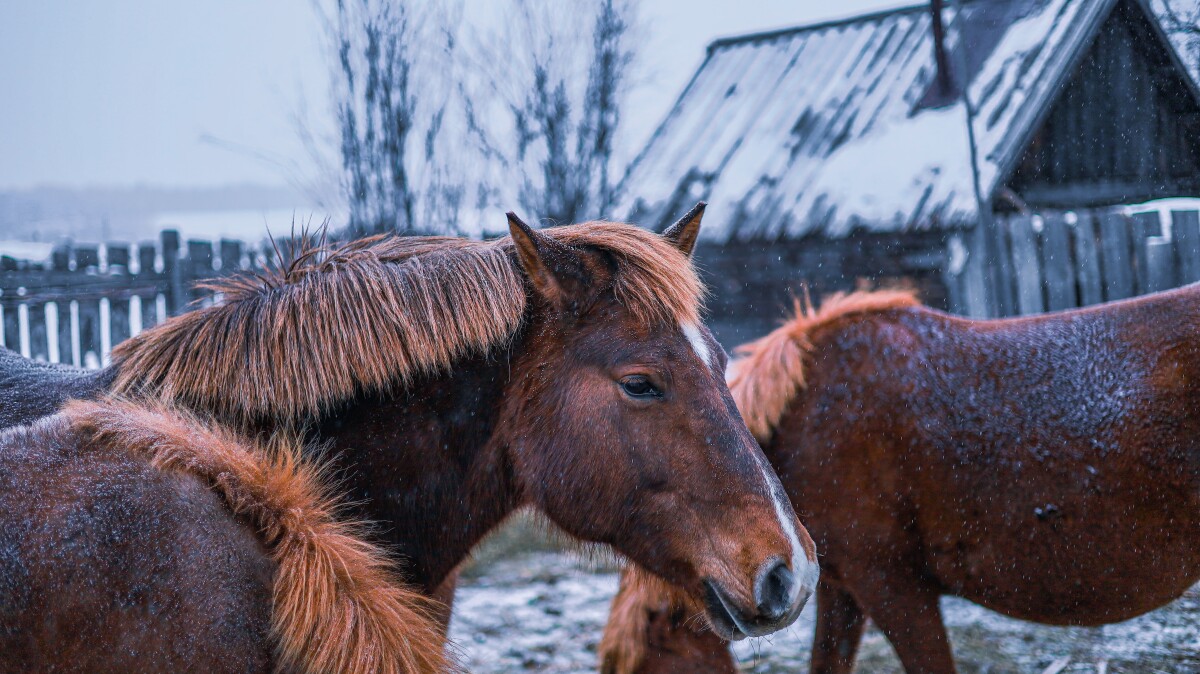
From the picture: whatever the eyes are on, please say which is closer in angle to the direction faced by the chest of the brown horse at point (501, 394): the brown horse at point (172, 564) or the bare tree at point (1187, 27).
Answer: the bare tree

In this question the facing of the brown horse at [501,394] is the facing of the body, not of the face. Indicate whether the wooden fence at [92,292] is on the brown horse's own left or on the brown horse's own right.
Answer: on the brown horse's own left

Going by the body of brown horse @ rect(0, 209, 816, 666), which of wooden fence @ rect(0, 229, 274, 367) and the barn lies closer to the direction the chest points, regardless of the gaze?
the barn

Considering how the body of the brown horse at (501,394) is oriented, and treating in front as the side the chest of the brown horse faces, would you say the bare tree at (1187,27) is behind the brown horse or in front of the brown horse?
in front

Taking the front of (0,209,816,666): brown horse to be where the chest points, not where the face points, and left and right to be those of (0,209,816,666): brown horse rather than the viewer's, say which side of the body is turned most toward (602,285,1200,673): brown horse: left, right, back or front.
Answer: front

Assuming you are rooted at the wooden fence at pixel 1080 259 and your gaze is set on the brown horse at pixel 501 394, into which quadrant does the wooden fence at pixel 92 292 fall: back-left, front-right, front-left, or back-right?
front-right

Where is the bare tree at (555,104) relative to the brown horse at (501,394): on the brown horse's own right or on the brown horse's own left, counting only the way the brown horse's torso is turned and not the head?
on the brown horse's own left

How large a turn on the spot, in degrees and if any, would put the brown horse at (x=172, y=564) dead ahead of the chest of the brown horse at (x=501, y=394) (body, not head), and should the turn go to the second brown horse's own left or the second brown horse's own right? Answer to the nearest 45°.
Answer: approximately 135° to the second brown horse's own right

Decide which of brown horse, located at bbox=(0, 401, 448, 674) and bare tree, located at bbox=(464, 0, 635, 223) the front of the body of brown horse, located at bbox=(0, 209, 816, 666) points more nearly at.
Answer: the bare tree

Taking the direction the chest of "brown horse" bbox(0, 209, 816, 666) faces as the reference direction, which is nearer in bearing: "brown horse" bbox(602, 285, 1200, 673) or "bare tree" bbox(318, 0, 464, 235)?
the brown horse

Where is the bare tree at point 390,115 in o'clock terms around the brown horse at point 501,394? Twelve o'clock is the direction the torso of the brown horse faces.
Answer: The bare tree is roughly at 9 o'clock from the brown horse.

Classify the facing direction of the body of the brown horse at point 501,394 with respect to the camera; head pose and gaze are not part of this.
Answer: to the viewer's right

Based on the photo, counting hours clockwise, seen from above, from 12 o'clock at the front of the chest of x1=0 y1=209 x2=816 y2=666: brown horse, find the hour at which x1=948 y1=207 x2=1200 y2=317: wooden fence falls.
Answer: The wooden fence is roughly at 11 o'clock from the brown horse.
